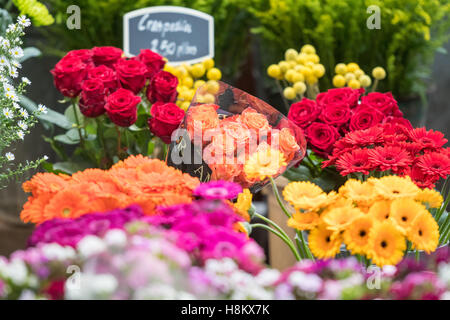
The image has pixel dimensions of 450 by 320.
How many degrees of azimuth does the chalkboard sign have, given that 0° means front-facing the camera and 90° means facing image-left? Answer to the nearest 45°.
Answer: approximately 0°

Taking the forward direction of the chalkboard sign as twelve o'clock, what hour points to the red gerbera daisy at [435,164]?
The red gerbera daisy is roughly at 11 o'clock from the chalkboard sign.

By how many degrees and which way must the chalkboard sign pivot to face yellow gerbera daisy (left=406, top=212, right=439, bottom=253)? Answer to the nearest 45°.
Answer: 0° — it already faces it

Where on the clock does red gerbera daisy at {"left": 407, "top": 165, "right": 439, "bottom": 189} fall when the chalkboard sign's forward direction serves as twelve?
The red gerbera daisy is roughly at 11 o'clock from the chalkboard sign.
